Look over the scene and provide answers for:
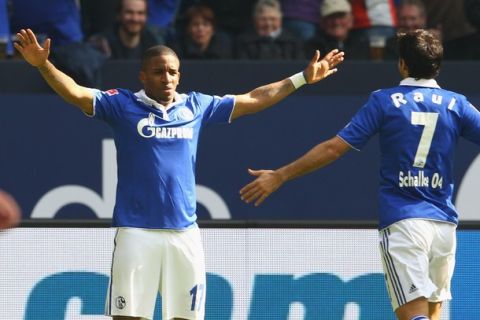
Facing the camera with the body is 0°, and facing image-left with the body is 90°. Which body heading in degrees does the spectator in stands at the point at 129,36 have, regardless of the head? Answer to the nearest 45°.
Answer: approximately 0°

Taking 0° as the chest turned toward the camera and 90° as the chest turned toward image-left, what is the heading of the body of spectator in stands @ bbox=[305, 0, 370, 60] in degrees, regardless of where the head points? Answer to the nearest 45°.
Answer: approximately 0°

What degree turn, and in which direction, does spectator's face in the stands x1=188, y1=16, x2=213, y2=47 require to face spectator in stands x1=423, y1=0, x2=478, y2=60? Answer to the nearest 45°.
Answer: approximately 90° to its left

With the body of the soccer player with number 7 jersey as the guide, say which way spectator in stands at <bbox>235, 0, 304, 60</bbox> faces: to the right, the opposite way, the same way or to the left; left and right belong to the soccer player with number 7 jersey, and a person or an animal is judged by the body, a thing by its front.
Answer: the opposite way

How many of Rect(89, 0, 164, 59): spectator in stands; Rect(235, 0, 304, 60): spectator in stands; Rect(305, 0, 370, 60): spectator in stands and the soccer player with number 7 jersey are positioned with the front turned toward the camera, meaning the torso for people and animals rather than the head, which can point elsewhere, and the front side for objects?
3

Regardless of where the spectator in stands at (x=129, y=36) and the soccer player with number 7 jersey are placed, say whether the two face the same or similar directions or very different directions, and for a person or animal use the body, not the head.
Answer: very different directions

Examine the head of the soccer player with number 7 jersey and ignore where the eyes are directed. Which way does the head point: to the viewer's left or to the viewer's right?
to the viewer's left

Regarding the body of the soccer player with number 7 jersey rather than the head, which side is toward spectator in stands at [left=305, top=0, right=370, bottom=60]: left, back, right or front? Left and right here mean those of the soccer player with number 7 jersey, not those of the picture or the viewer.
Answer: front

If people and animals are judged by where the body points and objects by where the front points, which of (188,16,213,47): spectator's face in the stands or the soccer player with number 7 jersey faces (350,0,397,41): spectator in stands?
the soccer player with number 7 jersey

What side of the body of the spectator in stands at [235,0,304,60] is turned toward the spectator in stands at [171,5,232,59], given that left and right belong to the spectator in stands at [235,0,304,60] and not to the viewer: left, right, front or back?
right

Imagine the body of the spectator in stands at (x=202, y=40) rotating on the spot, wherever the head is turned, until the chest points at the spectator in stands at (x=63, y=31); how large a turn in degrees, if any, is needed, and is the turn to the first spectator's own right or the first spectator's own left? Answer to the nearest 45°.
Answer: approximately 90° to the first spectator's own right

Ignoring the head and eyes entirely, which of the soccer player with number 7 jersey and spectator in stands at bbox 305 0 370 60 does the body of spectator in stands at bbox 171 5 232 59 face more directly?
the soccer player with number 7 jersey

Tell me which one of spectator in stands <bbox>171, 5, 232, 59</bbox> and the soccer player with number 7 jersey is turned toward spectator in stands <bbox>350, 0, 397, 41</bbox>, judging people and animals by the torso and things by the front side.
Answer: the soccer player with number 7 jersey
